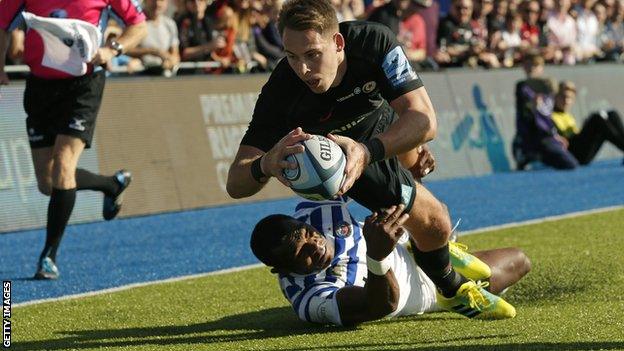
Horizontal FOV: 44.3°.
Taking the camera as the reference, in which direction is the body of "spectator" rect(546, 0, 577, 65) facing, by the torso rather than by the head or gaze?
toward the camera

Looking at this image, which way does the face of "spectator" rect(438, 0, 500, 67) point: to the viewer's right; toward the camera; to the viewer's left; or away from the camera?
toward the camera

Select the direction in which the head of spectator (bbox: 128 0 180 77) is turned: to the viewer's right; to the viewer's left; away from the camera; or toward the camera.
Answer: toward the camera

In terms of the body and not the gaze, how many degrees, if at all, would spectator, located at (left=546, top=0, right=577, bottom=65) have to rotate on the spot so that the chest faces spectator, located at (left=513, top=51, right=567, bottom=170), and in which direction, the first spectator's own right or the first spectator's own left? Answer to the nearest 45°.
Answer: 0° — they already face them

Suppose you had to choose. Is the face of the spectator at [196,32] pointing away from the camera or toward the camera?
toward the camera

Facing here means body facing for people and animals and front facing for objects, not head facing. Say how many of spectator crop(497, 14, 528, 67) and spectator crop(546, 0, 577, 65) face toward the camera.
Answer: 2

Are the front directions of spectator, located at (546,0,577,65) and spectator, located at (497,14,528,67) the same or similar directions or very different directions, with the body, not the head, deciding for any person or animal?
same or similar directions

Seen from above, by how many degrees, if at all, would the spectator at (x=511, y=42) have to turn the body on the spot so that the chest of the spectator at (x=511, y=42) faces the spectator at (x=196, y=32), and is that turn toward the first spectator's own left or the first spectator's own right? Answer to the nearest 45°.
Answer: approximately 45° to the first spectator's own right

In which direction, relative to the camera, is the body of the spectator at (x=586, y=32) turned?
toward the camera

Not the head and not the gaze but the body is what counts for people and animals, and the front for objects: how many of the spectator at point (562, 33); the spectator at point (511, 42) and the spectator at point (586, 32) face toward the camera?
3

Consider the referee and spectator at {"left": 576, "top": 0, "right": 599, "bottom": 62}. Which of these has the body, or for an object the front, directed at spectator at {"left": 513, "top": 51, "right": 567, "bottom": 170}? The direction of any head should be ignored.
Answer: spectator at {"left": 576, "top": 0, "right": 599, "bottom": 62}
